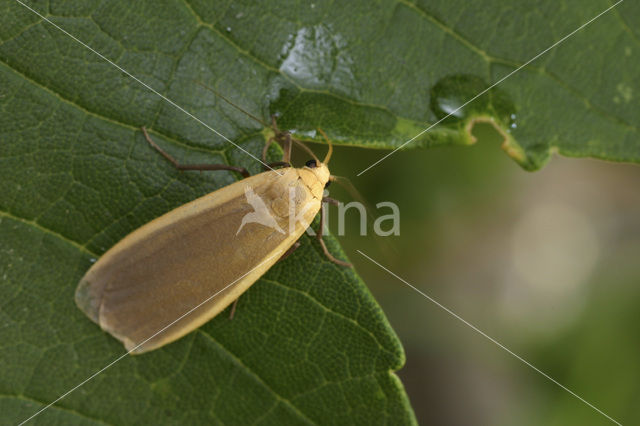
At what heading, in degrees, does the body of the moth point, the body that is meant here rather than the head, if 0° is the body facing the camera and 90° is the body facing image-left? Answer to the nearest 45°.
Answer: approximately 225°
